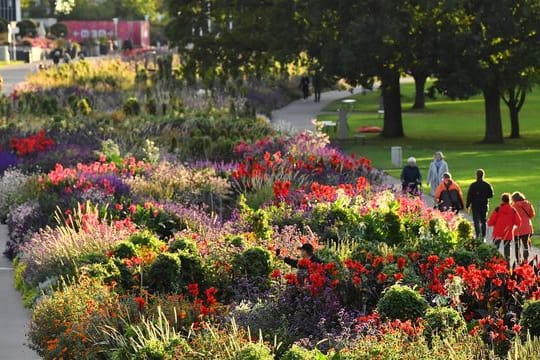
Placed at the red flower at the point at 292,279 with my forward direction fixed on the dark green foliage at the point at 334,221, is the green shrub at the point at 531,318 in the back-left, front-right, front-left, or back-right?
back-right

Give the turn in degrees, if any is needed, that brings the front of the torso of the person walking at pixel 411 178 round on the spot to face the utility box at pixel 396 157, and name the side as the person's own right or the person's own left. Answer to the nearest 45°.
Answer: approximately 180°

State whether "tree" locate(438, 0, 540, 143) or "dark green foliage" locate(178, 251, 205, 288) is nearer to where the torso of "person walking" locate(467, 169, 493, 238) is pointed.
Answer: the tree

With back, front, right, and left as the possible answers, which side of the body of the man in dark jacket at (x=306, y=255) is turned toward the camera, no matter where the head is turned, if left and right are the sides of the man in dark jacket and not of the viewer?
left

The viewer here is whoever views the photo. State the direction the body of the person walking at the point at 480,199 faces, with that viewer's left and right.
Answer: facing away from the viewer

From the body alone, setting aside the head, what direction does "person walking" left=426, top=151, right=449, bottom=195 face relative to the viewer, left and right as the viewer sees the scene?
facing the viewer

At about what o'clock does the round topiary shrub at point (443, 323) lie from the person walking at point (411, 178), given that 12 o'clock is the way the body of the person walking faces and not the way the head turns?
The round topiary shrub is roughly at 12 o'clock from the person walking.

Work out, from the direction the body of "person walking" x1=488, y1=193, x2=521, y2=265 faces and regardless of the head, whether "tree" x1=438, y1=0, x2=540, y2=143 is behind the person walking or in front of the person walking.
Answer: in front

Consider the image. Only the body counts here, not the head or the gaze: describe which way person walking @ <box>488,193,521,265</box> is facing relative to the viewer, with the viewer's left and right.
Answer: facing away from the viewer

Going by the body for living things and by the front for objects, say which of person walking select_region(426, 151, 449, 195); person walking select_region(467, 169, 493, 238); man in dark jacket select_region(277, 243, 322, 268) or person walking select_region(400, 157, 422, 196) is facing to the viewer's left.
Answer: the man in dark jacket

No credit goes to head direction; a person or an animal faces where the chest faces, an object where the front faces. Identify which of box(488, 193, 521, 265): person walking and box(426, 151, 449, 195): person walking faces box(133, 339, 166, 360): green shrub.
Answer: box(426, 151, 449, 195): person walking
